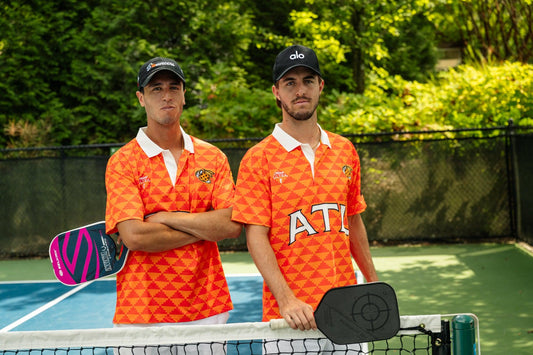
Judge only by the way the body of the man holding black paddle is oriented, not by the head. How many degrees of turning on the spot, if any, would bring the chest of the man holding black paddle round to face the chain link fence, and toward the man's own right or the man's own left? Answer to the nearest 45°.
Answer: approximately 135° to the man's own left

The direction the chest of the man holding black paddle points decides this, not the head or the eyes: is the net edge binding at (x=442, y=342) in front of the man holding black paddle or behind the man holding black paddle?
in front

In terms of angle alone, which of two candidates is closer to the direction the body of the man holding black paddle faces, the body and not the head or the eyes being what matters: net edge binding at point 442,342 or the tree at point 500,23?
the net edge binding

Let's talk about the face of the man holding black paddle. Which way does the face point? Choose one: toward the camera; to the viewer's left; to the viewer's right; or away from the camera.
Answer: toward the camera

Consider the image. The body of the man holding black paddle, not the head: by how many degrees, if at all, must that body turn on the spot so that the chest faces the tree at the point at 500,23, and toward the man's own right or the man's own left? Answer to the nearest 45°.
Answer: approximately 135° to the man's own left

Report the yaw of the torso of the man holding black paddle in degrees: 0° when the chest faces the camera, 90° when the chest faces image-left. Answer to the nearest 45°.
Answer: approximately 315°

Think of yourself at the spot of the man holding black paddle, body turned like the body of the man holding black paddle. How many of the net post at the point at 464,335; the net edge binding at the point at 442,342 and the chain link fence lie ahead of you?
2
